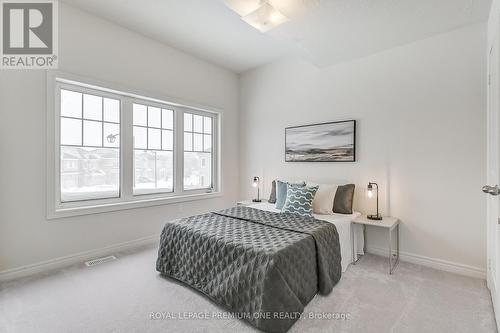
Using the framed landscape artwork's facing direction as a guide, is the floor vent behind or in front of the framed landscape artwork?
in front

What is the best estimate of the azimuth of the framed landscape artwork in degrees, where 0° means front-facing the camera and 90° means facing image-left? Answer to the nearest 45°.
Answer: approximately 45°

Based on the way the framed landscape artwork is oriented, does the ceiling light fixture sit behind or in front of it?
in front

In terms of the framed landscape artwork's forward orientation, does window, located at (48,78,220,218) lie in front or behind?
in front

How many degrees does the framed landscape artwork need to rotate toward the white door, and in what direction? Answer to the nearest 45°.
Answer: approximately 90° to its left
